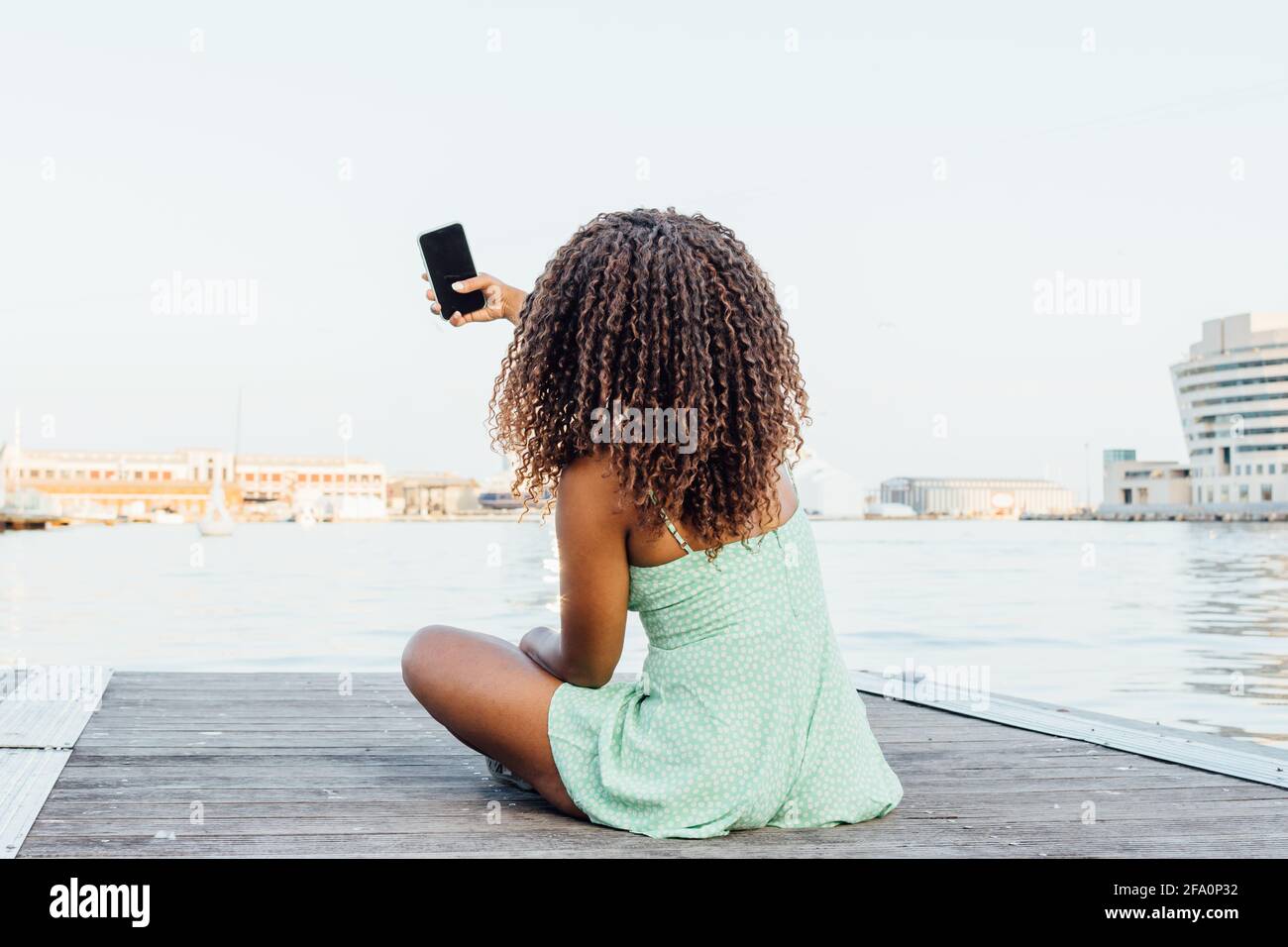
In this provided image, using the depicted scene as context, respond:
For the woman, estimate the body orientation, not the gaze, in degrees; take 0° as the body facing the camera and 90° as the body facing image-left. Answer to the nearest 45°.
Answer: approximately 135°
